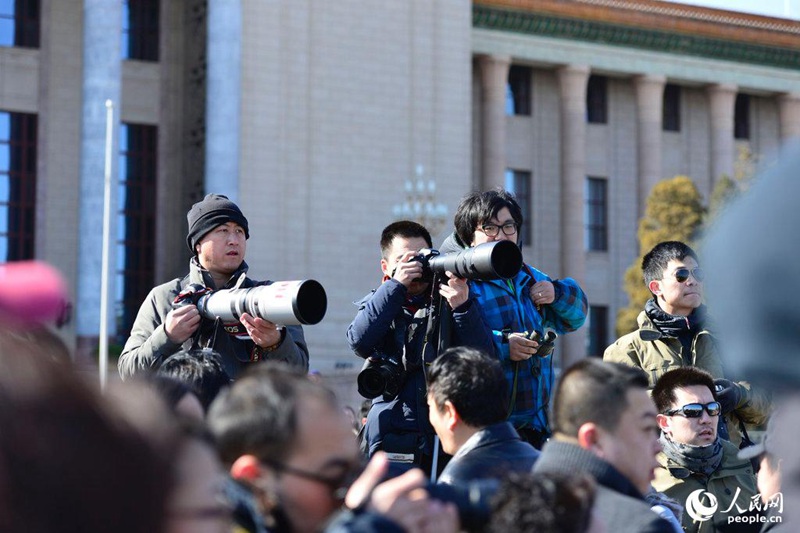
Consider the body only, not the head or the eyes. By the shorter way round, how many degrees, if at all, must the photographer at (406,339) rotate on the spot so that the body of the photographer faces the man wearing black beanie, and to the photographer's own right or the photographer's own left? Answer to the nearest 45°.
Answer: approximately 135° to the photographer's own right

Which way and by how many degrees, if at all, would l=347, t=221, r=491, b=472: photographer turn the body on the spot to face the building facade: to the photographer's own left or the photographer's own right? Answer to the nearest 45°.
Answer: approximately 135° to the photographer's own left

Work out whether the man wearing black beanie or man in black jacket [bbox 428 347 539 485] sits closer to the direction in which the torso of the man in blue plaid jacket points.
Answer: the man in black jacket

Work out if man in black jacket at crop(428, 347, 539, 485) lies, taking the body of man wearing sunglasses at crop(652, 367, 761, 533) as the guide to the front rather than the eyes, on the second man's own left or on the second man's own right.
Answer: on the second man's own right

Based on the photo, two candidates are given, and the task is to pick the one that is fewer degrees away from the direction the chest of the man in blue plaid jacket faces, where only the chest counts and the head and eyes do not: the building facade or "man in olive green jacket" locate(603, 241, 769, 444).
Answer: the man in olive green jacket

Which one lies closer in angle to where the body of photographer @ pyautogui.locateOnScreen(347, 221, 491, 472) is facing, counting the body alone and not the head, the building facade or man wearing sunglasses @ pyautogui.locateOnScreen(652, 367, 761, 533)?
the man wearing sunglasses

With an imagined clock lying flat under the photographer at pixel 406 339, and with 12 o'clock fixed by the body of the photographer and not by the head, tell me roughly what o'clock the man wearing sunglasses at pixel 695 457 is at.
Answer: The man wearing sunglasses is roughly at 10 o'clock from the photographer.

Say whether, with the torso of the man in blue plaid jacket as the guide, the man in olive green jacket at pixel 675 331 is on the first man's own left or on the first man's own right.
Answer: on the first man's own left
